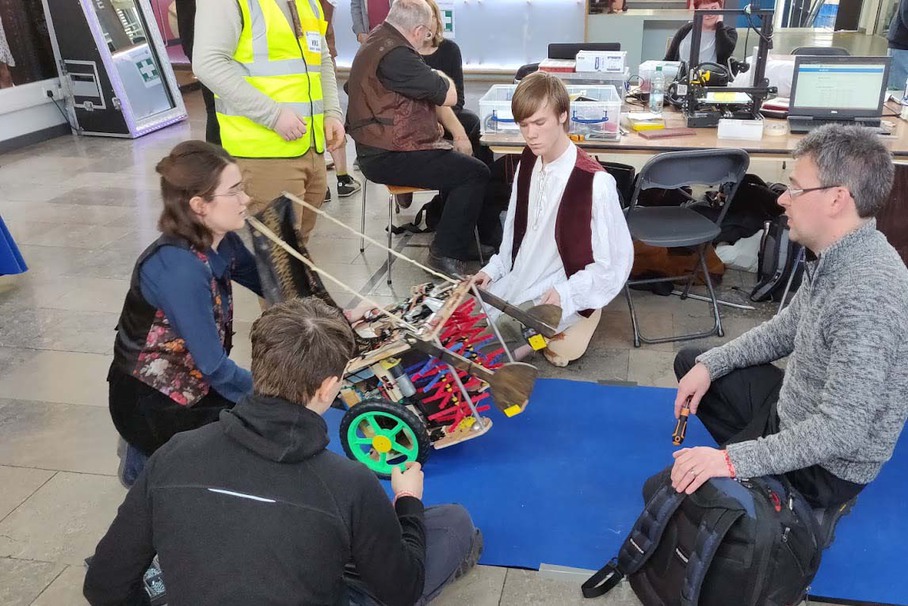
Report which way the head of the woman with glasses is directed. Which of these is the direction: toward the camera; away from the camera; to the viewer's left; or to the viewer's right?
to the viewer's right

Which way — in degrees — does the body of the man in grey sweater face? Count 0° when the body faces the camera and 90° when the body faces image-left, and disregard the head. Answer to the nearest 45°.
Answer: approximately 90°

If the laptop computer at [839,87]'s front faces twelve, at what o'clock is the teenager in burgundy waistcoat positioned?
The teenager in burgundy waistcoat is roughly at 1 o'clock from the laptop computer.

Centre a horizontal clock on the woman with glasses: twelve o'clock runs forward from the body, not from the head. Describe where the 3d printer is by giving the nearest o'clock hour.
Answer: The 3d printer is roughly at 11 o'clock from the woman with glasses.

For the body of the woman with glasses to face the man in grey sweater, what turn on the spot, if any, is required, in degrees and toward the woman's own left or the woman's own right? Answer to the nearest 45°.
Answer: approximately 45° to the woman's own right

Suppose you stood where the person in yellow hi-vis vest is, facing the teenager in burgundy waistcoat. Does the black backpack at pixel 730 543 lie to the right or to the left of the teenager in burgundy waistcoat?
right

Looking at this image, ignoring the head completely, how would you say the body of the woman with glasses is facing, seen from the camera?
to the viewer's right

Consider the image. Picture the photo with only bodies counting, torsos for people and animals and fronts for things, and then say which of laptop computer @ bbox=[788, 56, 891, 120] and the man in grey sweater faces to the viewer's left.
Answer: the man in grey sweater

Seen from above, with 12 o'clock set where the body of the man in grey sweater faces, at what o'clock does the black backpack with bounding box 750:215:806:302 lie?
The black backpack is roughly at 3 o'clock from the man in grey sweater.

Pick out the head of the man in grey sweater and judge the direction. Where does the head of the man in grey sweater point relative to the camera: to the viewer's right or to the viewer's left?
to the viewer's left

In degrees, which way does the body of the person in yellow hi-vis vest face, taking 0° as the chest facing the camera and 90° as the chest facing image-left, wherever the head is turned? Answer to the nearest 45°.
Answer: approximately 315°

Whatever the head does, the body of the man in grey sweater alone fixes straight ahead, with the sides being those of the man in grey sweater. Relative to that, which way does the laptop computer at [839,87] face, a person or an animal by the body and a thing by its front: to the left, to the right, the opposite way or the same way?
to the left
